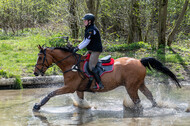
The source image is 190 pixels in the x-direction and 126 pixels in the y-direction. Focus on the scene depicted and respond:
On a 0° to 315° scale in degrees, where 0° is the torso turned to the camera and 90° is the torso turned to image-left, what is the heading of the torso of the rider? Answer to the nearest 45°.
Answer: approximately 90°

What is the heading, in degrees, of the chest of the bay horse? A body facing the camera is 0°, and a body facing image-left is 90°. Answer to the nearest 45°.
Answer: approximately 90°
